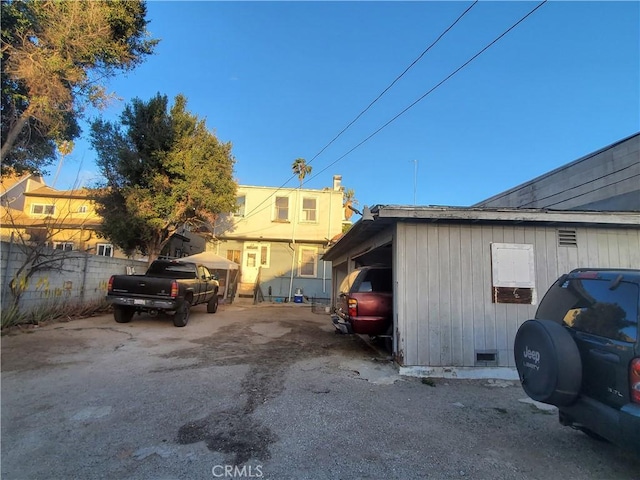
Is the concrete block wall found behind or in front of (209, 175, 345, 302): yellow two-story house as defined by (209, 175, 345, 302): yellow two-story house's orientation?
in front

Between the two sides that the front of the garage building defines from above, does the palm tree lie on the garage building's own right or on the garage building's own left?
on the garage building's own right

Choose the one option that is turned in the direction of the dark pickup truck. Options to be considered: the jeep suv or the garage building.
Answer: the garage building

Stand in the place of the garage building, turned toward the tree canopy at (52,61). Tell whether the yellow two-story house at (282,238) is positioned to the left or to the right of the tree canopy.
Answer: right

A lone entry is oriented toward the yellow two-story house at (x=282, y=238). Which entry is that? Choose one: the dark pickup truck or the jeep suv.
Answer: the dark pickup truck

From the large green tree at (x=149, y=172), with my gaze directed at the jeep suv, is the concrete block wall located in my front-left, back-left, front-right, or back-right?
front-right

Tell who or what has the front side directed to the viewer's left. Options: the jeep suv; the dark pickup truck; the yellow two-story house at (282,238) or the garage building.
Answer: the garage building

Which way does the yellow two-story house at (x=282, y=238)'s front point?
toward the camera

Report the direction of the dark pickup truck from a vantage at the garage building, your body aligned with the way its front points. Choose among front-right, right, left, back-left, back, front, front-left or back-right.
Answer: front

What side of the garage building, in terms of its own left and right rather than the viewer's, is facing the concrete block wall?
front

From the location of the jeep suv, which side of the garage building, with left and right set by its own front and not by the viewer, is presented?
left

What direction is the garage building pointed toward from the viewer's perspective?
to the viewer's left

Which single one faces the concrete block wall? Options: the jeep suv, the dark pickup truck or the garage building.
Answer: the garage building

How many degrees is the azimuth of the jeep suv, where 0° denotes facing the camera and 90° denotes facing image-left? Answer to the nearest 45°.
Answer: approximately 225°
